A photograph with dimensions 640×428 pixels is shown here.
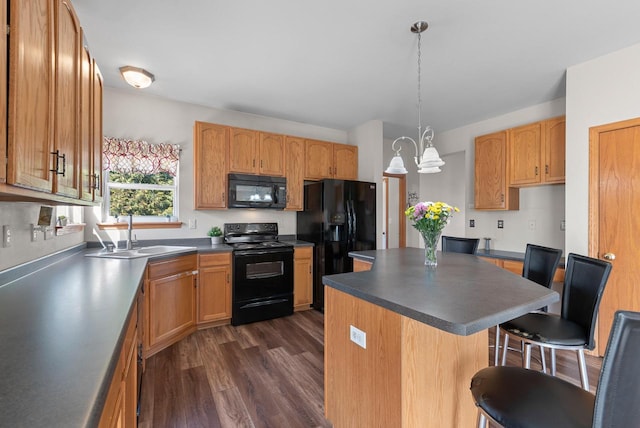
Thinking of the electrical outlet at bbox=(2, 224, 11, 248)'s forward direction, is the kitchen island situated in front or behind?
in front

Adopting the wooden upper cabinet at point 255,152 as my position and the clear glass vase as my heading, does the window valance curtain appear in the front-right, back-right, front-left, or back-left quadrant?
back-right

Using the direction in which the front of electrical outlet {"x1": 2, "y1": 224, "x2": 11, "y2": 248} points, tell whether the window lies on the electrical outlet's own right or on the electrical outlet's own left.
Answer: on the electrical outlet's own left

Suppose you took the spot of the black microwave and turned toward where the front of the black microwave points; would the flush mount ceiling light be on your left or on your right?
on your right

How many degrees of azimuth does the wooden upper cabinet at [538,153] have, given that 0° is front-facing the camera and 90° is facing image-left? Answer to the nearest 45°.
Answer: approximately 45°

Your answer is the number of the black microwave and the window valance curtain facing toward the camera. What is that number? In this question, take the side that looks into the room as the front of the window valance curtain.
2

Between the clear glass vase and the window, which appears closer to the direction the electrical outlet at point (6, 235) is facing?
the clear glass vase

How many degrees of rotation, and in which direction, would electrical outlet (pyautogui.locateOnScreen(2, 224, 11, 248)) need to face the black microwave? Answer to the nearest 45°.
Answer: approximately 45° to its left

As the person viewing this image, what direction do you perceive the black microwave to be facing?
facing the viewer

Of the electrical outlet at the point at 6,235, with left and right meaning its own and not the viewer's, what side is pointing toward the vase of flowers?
front

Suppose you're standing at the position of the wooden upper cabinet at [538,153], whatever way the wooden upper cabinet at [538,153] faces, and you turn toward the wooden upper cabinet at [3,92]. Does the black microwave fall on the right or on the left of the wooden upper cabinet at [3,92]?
right

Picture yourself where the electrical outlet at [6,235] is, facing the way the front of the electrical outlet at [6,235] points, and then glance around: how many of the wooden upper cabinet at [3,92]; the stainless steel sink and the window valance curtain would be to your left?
2

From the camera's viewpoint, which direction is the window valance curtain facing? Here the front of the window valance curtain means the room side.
toward the camera

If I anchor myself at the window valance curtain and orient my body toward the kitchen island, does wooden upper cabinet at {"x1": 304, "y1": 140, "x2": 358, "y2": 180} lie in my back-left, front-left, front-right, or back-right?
front-left
